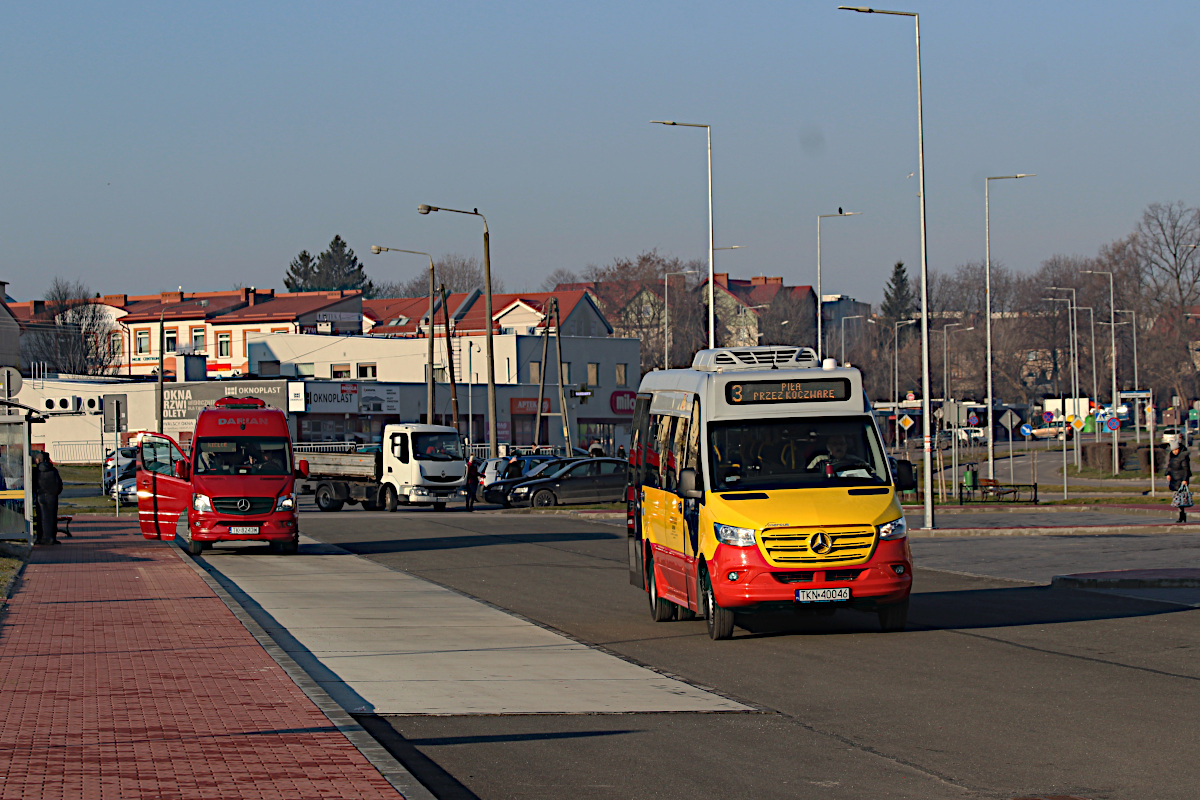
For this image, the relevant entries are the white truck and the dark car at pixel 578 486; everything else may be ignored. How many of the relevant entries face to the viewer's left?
1

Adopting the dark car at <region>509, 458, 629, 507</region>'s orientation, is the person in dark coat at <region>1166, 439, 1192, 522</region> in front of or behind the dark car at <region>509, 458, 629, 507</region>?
behind

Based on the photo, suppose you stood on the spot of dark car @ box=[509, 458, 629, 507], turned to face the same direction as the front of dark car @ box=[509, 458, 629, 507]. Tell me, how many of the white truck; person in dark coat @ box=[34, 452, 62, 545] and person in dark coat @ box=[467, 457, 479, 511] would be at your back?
0

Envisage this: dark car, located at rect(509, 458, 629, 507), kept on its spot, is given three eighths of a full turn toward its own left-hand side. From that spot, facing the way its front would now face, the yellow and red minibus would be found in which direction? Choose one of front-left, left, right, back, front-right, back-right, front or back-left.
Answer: front-right

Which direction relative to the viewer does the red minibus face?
toward the camera

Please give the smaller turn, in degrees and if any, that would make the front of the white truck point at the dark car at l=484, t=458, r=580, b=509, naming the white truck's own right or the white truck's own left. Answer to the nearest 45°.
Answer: approximately 45° to the white truck's own left

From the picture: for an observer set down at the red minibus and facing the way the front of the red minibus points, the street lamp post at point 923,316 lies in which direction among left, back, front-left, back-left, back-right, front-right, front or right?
left

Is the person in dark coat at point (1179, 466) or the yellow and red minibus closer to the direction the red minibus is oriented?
the yellow and red minibus

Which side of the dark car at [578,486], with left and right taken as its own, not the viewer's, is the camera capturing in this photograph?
left

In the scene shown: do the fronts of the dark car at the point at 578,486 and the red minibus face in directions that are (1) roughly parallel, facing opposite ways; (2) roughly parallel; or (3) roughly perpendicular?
roughly perpendicular

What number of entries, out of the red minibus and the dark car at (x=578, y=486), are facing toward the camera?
1

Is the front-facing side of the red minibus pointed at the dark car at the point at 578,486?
no

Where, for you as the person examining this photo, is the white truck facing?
facing the viewer and to the right of the viewer

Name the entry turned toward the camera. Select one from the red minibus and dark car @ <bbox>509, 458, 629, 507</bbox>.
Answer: the red minibus

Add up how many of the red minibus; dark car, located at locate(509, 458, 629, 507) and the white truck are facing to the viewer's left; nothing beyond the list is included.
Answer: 1

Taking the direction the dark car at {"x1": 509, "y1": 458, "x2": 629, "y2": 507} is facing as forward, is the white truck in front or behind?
in front

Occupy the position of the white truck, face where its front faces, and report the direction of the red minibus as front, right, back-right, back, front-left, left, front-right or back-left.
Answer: front-right
